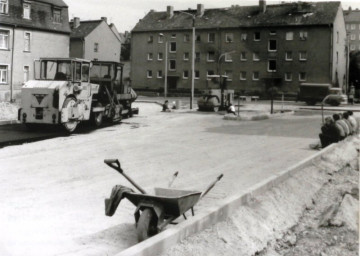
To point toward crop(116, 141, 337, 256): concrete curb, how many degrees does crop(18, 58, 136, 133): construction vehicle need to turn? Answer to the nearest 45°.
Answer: approximately 45° to its left

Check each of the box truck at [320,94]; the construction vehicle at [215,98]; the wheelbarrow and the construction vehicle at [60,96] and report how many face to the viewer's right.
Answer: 1

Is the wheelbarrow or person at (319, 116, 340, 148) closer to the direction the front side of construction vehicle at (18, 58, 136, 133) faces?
the wheelbarrow

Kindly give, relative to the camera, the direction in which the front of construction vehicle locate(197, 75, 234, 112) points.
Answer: facing the viewer and to the left of the viewer
